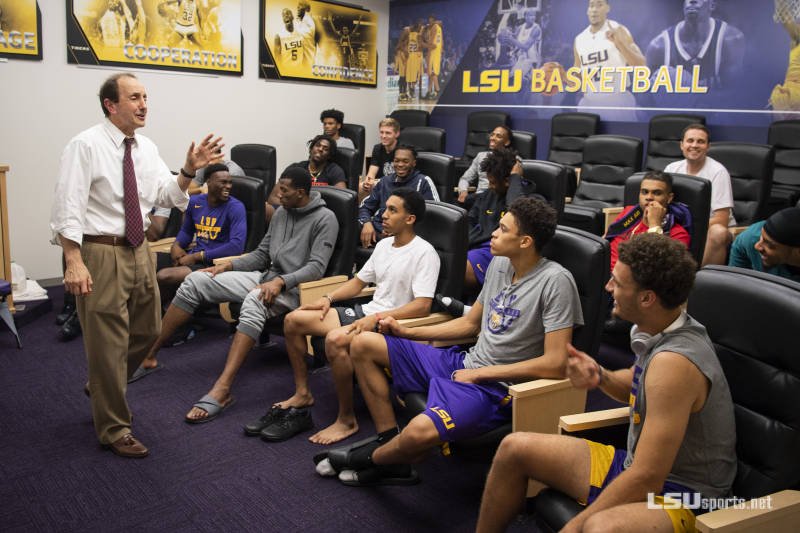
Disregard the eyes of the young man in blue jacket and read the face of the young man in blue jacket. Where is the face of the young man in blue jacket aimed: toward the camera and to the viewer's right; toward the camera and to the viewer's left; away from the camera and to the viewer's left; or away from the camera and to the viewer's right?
toward the camera and to the viewer's left

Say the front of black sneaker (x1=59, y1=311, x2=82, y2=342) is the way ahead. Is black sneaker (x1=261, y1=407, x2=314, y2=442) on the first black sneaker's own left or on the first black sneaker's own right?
on the first black sneaker's own left

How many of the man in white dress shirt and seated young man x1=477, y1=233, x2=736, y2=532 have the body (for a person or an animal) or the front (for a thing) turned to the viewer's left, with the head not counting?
1

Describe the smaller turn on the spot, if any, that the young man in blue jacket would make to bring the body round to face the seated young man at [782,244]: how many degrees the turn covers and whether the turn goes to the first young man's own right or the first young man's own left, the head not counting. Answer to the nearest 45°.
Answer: approximately 90° to the first young man's own left

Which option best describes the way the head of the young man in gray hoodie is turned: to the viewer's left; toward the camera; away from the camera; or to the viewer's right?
to the viewer's left

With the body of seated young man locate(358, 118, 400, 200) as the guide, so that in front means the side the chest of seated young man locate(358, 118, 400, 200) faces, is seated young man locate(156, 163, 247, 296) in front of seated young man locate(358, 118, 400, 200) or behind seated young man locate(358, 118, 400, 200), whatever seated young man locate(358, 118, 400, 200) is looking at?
in front

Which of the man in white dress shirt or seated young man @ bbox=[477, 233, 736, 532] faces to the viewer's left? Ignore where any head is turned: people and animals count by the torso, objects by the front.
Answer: the seated young man

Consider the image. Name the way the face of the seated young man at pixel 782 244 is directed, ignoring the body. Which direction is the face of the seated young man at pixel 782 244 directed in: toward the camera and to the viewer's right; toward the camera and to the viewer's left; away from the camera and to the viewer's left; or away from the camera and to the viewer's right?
toward the camera and to the viewer's left
